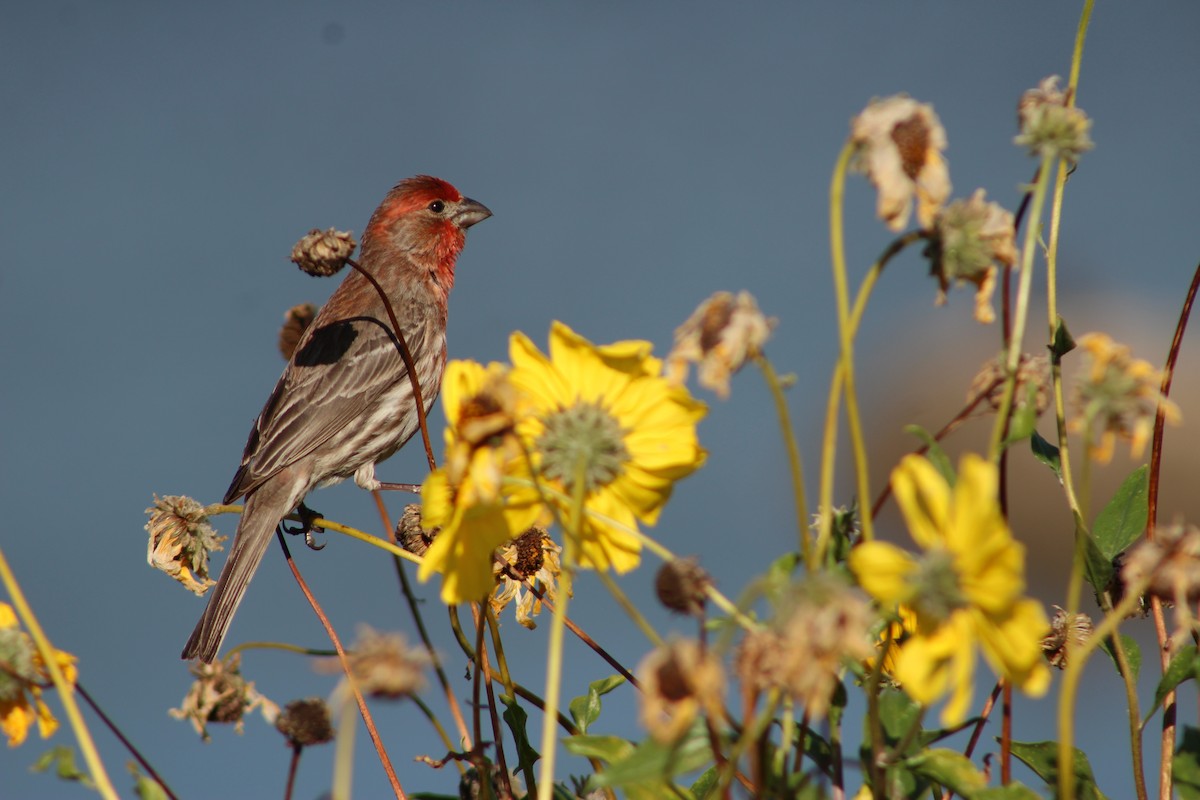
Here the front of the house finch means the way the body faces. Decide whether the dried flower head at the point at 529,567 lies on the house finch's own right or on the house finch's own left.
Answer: on the house finch's own right

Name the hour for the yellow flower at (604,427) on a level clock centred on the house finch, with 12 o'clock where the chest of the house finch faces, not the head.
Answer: The yellow flower is roughly at 3 o'clock from the house finch.

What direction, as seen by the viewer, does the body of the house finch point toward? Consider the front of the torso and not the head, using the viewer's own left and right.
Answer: facing to the right of the viewer

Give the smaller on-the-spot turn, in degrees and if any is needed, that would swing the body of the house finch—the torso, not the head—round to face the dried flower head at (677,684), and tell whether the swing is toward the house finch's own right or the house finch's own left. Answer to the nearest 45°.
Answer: approximately 90° to the house finch's own right

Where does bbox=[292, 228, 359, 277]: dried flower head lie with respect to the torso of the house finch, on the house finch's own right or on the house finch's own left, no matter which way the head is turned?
on the house finch's own right

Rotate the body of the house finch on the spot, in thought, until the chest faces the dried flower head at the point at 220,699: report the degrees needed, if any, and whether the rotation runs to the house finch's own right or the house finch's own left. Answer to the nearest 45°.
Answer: approximately 180°
